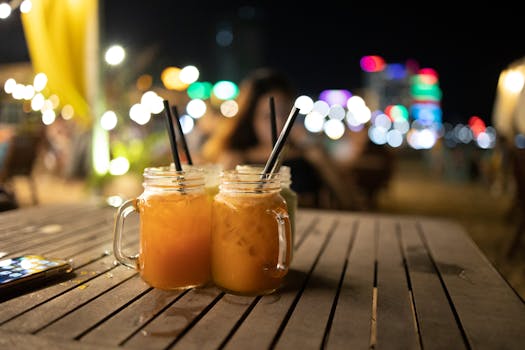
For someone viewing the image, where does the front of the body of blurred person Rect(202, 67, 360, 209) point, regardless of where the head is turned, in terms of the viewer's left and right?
facing the viewer and to the right of the viewer

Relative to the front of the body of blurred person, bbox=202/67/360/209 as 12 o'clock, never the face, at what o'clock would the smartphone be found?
The smartphone is roughly at 2 o'clock from the blurred person.

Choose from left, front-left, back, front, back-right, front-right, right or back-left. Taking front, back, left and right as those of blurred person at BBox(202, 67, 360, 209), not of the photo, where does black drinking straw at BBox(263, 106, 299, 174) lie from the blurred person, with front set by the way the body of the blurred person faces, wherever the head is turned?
front-right

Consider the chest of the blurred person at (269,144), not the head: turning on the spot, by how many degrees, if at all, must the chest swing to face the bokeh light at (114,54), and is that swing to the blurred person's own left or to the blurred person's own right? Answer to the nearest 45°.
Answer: approximately 135° to the blurred person's own right

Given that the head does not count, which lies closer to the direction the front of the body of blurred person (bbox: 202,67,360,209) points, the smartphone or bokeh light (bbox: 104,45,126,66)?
the smartphone

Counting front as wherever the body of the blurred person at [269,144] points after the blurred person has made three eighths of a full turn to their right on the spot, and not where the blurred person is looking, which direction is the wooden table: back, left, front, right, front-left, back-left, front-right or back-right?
left

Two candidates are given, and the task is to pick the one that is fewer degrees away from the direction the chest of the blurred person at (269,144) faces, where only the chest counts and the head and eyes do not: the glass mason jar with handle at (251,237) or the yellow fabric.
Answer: the glass mason jar with handle

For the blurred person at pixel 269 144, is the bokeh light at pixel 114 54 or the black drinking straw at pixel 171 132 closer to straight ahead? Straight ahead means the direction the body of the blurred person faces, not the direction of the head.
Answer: the black drinking straw

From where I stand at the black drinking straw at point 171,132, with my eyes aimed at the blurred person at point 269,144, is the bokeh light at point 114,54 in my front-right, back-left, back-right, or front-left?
front-left

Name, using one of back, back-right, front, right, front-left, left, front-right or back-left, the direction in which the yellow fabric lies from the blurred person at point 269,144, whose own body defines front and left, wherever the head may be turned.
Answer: back-right

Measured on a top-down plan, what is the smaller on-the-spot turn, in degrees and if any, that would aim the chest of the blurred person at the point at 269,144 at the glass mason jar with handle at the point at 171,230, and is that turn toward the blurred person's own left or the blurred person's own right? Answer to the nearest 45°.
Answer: approximately 45° to the blurred person's own right

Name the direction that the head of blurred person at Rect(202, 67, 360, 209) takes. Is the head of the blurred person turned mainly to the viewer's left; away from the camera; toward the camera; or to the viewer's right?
toward the camera
